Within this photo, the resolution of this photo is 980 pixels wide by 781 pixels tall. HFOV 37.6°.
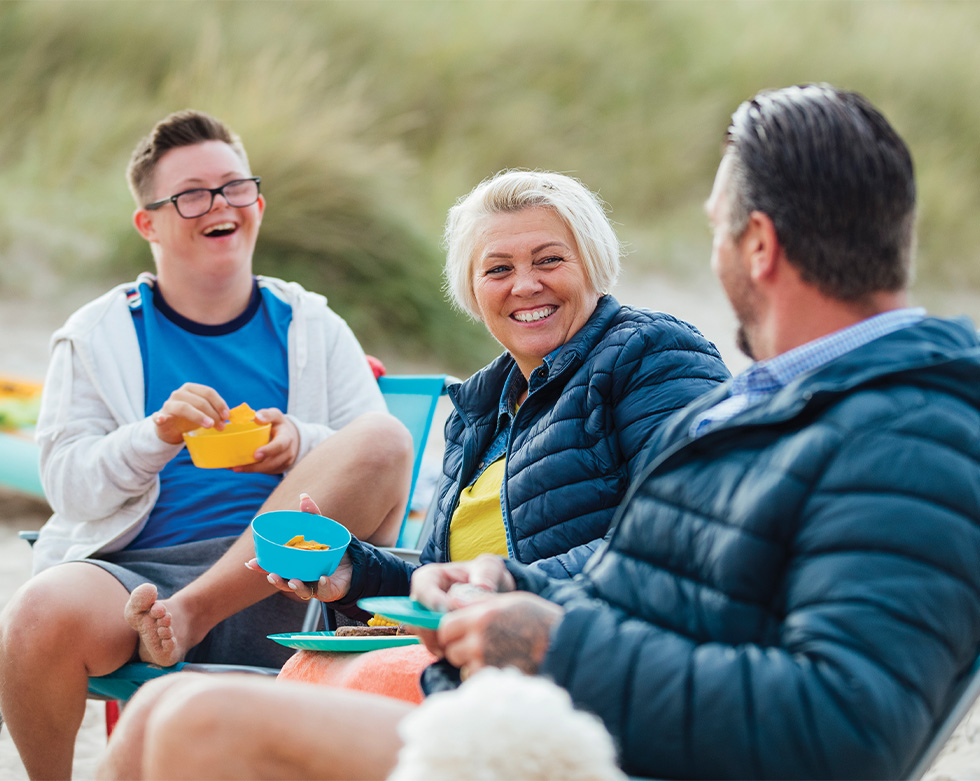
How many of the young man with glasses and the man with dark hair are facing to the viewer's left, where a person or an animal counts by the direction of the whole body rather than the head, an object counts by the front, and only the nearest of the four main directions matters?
1

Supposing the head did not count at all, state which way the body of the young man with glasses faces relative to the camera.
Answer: toward the camera

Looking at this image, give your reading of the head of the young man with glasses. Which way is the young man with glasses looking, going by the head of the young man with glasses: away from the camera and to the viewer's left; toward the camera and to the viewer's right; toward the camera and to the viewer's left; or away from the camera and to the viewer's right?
toward the camera and to the viewer's right

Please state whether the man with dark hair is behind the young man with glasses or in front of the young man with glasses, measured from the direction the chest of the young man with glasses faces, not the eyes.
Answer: in front

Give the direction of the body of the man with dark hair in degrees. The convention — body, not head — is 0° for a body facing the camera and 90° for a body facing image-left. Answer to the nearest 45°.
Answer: approximately 90°

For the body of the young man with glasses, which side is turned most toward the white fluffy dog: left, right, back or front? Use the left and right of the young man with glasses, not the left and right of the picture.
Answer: front

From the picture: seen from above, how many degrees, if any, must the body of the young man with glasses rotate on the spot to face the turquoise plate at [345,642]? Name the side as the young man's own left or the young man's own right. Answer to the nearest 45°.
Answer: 0° — they already face it

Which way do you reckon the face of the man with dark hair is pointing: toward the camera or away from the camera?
away from the camera

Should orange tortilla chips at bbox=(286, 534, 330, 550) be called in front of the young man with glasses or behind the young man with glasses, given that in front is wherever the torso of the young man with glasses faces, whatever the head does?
in front
